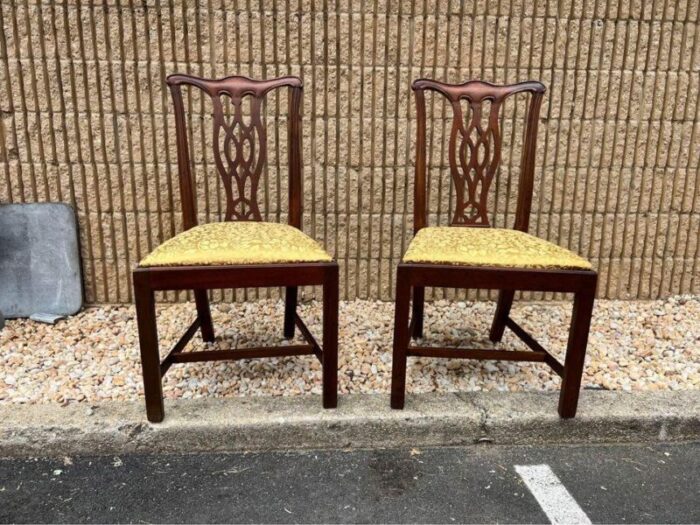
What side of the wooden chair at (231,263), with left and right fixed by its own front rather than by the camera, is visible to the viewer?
front

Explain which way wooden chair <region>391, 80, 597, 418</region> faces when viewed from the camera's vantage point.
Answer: facing the viewer

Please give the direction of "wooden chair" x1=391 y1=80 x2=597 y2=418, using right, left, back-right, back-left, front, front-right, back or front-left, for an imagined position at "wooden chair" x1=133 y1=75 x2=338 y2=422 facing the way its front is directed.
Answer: left

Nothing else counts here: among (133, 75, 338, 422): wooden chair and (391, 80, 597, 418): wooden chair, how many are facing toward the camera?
2

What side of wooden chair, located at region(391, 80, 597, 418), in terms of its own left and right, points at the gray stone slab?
right

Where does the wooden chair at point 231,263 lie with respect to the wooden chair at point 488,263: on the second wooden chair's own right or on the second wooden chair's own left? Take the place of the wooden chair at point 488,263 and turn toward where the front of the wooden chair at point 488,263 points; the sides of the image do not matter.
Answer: on the second wooden chair's own right

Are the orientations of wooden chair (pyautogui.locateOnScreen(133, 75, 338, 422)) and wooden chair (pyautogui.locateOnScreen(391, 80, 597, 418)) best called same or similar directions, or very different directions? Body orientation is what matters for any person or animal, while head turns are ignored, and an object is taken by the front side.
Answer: same or similar directions

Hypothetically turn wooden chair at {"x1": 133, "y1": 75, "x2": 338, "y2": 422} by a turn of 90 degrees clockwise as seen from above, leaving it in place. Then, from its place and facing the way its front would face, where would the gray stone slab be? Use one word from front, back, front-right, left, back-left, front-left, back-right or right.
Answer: front-right
